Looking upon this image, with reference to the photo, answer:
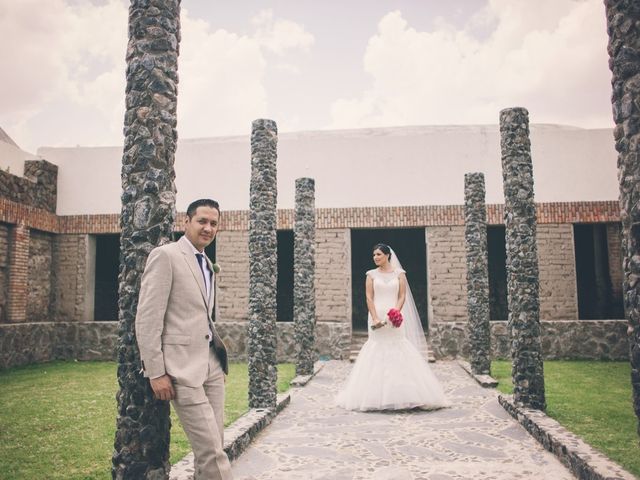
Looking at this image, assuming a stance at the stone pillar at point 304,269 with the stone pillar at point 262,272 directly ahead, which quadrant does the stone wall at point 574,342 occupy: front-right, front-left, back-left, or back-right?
back-left

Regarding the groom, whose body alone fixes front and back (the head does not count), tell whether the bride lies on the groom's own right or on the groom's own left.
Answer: on the groom's own left

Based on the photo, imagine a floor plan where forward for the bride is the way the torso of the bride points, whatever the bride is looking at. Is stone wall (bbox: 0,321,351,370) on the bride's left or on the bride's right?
on the bride's right

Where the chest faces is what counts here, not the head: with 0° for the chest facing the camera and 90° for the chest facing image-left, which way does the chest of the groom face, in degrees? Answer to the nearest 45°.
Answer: approximately 315°

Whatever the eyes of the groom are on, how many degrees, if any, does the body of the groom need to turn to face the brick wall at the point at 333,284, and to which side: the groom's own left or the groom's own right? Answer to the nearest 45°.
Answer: approximately 135° to the groom's own left

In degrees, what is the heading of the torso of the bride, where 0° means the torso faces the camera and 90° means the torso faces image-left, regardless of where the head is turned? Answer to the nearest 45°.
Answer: approximately 0°

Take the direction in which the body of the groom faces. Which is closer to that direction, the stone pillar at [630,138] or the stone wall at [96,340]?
the stone pillar

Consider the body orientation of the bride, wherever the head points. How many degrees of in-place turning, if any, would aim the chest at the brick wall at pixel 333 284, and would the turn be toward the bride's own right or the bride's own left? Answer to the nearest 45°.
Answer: approximately 180°
